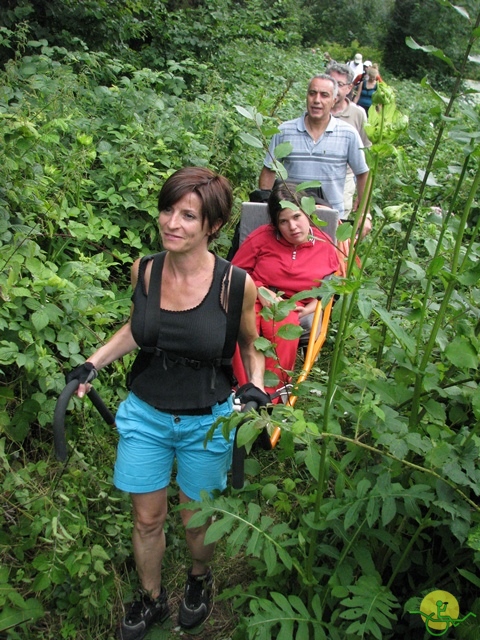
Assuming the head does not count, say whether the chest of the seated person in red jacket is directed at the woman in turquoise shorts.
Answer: yes

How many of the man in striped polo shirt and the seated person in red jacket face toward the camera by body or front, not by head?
2

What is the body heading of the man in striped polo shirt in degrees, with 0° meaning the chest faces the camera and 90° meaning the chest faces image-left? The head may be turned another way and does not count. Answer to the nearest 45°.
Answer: approximately 0°

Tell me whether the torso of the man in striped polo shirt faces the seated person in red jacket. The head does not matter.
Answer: yes

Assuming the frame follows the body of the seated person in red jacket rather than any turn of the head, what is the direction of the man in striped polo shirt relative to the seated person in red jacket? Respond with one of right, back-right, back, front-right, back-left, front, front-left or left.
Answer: back

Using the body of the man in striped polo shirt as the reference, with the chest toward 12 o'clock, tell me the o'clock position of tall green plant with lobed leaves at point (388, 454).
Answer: The tall green plant with lobed leaves is roughly at 12 o'clock from the man in striped polo shirt.

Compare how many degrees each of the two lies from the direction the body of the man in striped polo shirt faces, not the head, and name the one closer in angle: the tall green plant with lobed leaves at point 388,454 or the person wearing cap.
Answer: the tall green plant with lobed leaves

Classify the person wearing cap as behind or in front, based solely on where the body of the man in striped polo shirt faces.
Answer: behind

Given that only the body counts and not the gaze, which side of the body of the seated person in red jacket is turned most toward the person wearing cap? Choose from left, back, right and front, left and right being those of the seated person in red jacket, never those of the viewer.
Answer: back
